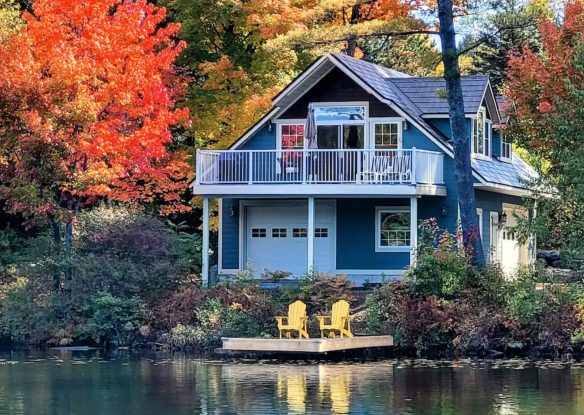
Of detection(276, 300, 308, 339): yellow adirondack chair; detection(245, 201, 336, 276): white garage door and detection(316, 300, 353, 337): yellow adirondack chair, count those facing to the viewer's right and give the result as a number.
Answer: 0

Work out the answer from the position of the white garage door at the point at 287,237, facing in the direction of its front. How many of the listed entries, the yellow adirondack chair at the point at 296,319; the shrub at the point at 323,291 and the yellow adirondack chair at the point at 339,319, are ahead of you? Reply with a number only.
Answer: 3

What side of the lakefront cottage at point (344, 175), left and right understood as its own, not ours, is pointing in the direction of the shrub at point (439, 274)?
front

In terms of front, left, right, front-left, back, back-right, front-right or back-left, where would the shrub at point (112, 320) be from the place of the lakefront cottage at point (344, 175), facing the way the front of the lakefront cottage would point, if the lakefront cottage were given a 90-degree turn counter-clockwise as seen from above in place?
back-right

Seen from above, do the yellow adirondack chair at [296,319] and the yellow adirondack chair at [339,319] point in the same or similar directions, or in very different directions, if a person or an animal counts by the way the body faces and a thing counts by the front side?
same or similar directions

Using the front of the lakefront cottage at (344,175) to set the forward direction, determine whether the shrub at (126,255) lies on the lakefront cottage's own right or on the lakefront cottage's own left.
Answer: on the lakefront cottage's own right

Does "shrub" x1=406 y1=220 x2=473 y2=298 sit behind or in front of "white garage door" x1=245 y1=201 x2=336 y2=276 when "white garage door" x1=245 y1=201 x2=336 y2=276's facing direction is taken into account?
in front

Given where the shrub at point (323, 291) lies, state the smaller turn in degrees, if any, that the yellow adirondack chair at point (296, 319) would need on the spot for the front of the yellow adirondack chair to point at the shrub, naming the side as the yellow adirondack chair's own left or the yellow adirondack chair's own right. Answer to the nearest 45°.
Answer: approximately 135° to the yellow adirondack chair's own right

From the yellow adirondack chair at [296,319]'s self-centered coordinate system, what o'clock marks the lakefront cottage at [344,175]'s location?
The lakefront cottage is roughly at 5 o'clock from the yellow adirondack chair.

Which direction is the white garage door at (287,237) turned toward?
toward the camera

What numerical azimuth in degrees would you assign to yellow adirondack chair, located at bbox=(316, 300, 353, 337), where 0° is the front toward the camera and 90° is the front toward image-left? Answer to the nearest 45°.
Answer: approximately 45°

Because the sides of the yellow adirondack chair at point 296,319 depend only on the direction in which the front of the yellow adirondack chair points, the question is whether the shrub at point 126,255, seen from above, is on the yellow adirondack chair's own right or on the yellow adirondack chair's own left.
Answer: on the yellow adirondack chair's own right

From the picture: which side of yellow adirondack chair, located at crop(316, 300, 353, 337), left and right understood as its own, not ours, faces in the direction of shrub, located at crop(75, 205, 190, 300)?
right

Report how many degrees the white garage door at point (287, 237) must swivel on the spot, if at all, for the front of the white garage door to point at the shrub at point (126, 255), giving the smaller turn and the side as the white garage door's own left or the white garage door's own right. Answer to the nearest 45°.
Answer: approximately 45° to the white garage door's own right

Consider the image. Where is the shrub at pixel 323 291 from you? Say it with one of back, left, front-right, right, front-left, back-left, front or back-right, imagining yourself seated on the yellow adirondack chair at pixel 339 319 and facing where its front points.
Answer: back-right

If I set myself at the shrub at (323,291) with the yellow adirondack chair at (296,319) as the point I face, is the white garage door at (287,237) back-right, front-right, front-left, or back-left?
back-right

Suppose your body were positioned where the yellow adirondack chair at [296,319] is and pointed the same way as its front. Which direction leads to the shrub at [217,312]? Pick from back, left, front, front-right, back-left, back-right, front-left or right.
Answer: right

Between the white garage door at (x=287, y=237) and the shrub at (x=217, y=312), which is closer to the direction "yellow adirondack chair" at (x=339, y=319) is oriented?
the shrub
